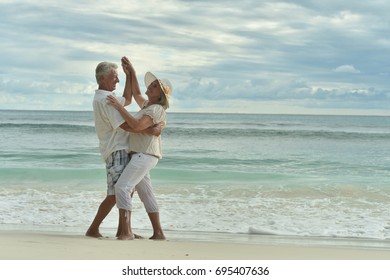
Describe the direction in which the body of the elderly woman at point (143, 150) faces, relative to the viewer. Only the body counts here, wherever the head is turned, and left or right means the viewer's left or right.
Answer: facing to the left of the viewer
